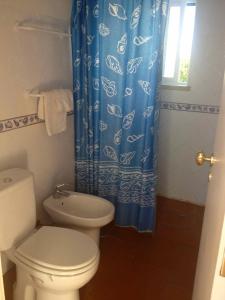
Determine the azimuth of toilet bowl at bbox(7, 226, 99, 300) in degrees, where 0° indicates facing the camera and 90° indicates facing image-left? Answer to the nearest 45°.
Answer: approximately 315°

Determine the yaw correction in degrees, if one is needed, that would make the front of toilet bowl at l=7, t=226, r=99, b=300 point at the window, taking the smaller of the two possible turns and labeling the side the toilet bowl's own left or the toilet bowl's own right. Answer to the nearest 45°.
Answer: approximately 90° to the toilet bowl's own left

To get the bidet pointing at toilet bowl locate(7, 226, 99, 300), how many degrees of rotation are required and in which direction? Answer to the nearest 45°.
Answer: approximately 45° to its right

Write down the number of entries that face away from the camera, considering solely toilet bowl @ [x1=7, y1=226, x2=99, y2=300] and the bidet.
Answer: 0

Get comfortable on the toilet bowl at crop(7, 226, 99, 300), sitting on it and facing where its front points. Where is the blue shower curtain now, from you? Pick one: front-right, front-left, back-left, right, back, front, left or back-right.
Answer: left

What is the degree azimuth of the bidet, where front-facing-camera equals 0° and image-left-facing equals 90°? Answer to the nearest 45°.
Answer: approximately 315°
